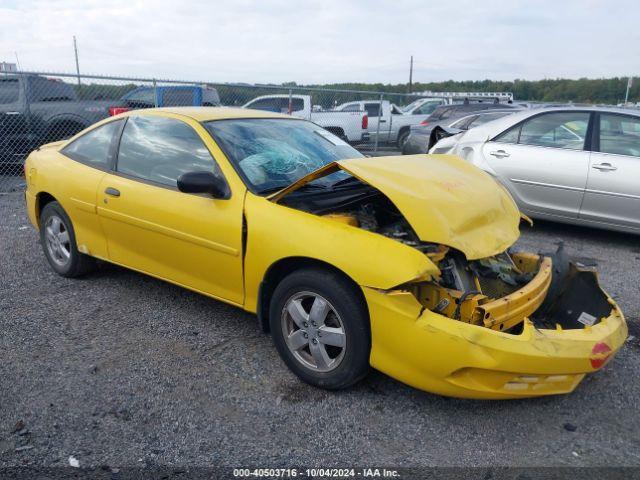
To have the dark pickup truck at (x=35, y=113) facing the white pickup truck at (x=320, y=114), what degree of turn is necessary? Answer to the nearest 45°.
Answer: approximately 180°

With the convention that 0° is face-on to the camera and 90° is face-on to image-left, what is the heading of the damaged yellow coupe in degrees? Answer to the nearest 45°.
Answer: approximately 315°

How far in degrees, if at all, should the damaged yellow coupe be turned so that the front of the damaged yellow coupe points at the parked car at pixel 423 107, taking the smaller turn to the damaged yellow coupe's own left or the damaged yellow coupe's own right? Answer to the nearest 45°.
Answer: approximately 135° to the damaged yellow coupe's own left

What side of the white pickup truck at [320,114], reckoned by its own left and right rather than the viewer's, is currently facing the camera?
left

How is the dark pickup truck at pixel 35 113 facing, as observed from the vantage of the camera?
facing to the left of the viewer

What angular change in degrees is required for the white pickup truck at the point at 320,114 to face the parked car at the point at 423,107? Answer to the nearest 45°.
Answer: approximately 135° to its right
